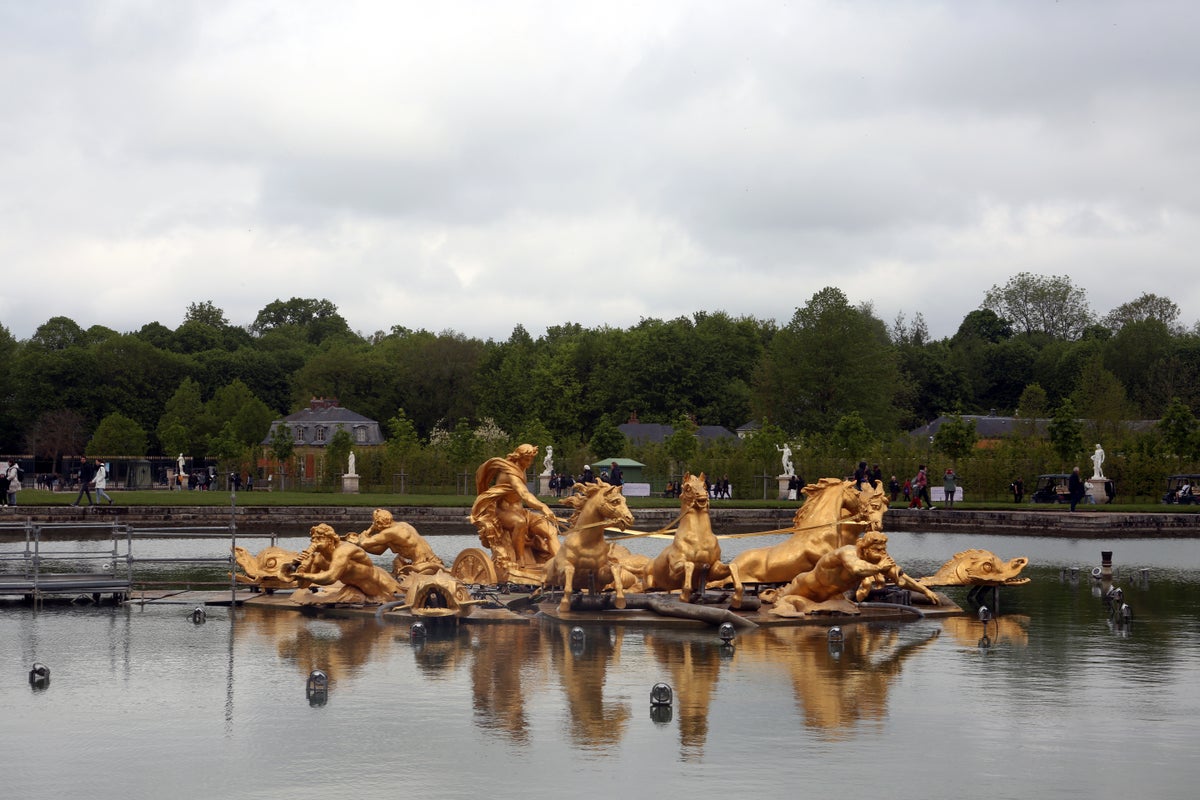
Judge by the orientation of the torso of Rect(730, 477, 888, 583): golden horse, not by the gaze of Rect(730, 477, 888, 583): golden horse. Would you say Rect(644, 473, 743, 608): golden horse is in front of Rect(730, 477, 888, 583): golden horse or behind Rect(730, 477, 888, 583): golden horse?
behind

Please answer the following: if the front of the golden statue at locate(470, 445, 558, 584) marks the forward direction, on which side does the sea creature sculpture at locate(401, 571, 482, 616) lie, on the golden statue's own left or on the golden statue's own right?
on the golden statue's own right

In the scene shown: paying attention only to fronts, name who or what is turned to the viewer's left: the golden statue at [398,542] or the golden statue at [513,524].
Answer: the golden statue at [398,542]

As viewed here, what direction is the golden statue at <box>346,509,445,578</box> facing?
to the viewer's left

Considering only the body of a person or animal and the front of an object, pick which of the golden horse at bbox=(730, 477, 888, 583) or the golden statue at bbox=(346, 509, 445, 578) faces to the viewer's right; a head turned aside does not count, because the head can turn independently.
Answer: the golden horse

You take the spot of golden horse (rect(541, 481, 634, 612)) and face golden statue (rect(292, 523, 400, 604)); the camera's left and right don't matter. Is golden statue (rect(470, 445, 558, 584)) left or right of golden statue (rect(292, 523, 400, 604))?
right

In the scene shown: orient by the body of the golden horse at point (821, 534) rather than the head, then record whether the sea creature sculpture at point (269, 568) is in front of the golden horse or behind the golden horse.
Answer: behind

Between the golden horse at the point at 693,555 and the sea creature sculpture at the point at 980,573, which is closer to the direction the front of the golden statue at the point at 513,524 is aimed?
the golden horse

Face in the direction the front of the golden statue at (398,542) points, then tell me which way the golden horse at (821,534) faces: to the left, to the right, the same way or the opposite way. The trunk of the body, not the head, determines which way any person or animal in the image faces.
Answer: the opposite way

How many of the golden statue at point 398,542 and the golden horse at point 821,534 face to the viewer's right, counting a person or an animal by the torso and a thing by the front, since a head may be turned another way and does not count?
1

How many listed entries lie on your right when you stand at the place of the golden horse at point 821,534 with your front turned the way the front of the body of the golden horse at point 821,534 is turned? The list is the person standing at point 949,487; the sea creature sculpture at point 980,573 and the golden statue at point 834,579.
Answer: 1

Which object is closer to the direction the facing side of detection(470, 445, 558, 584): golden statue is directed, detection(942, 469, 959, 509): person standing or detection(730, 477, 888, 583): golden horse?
the golden horse

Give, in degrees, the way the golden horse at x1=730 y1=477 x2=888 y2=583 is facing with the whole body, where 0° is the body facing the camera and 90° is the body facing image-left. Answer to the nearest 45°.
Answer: approximately 270°

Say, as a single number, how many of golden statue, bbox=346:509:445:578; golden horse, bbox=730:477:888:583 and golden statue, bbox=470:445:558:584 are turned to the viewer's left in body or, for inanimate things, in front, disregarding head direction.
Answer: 1
